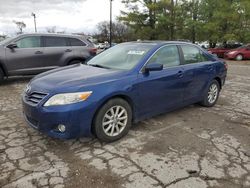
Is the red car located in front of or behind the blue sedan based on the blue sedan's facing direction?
behind

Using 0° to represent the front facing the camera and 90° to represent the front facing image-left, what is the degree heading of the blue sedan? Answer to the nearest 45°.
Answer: approximately 45°

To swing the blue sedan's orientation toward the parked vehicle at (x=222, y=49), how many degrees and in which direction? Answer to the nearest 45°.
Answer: approximately 180°

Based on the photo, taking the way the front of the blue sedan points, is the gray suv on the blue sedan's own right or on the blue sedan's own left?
on the blue sedan's own right

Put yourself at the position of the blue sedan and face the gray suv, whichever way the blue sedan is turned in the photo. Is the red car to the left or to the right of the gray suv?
right
